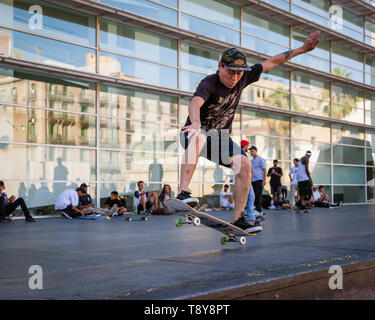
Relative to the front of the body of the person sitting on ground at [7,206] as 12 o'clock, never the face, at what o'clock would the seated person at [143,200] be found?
The seated person is roughly at 11 o'clock from the person sitting on ground.

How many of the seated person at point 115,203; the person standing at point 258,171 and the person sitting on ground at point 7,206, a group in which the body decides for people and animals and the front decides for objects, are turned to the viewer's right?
1

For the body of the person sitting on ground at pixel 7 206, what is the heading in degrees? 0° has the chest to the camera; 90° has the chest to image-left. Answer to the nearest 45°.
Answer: approximately 270°

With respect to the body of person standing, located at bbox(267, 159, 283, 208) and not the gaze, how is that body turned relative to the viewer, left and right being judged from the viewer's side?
facing the viewer

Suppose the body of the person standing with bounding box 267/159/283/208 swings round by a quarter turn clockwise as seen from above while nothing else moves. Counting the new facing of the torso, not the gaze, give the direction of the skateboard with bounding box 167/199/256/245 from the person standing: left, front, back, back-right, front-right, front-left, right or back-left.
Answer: left

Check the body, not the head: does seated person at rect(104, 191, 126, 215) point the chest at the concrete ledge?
yes

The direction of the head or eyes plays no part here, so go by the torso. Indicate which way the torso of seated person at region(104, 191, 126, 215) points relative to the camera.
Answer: toward the camera

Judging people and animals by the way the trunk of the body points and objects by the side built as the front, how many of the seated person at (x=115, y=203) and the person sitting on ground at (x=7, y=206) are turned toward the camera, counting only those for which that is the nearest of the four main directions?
1

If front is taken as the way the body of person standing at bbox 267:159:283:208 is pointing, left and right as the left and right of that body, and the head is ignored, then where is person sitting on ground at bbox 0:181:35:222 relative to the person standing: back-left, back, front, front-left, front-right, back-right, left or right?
front-right

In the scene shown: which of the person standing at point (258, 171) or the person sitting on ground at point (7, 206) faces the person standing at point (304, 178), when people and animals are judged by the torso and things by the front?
the person sitting on ground

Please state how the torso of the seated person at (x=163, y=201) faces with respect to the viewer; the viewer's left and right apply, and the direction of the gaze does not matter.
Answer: facing the viewer and to the left of the viewer

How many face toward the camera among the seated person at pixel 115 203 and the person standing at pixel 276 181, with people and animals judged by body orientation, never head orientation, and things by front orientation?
2

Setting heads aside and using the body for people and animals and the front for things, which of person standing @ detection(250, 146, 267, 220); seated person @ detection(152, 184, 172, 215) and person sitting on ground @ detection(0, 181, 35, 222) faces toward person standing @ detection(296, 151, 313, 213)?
the person sitting on ground

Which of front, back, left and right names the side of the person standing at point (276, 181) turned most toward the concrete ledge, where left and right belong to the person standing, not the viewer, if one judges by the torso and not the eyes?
front
